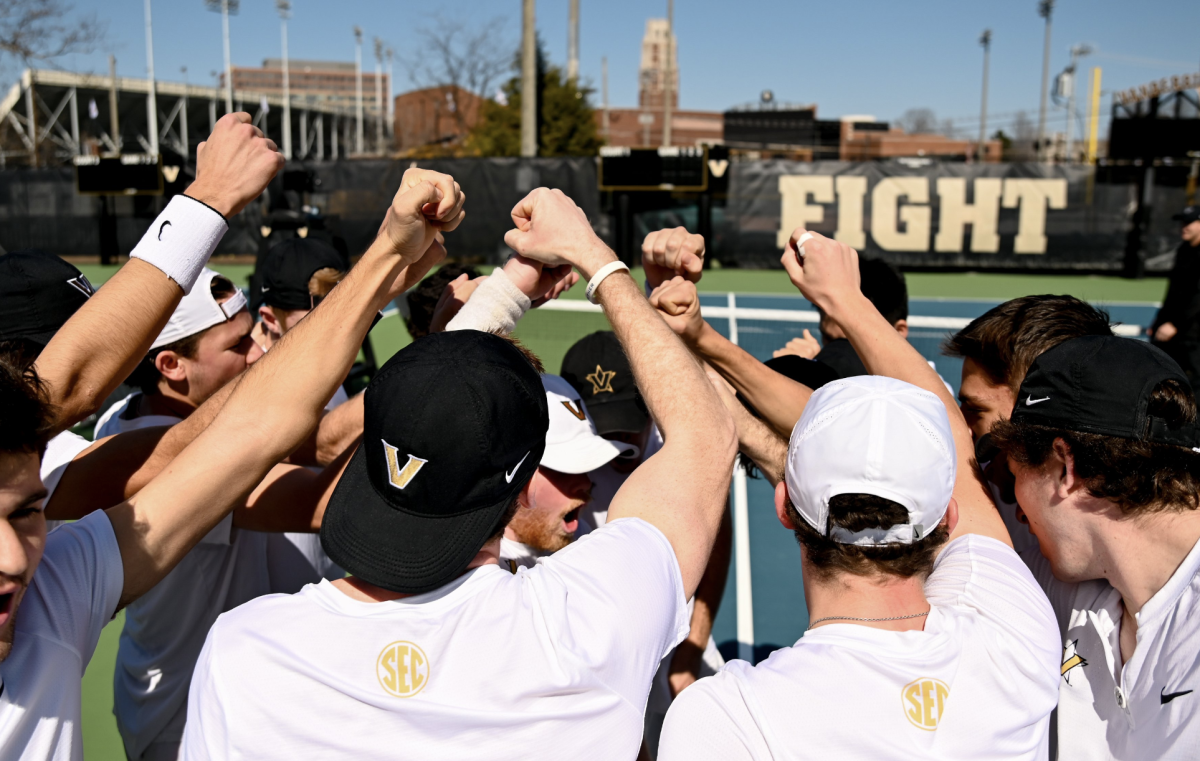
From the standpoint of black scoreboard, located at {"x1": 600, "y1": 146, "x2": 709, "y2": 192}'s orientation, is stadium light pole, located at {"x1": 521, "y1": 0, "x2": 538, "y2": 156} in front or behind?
behind

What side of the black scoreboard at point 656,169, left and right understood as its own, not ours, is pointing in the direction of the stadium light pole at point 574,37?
back

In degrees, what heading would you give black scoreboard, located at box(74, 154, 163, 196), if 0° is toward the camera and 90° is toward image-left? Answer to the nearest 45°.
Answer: approximately 0°

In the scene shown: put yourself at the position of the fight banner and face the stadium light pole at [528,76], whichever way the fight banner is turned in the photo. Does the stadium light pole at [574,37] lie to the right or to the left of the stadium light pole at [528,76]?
right

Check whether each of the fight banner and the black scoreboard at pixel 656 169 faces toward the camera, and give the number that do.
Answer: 2

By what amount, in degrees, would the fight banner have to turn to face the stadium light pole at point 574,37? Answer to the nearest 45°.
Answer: approximately 135° to its right
